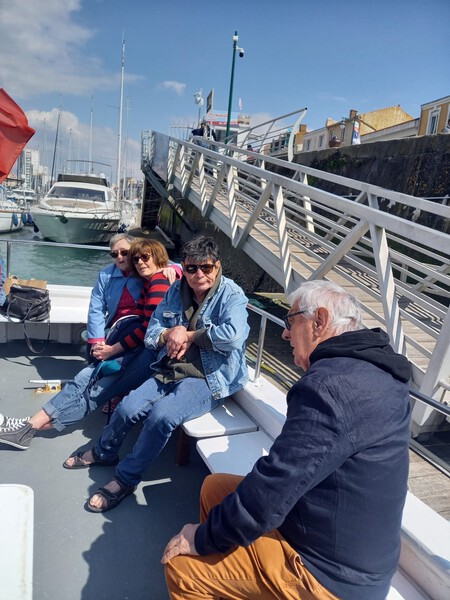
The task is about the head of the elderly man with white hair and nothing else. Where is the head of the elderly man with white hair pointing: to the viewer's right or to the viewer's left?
to the viewer's left

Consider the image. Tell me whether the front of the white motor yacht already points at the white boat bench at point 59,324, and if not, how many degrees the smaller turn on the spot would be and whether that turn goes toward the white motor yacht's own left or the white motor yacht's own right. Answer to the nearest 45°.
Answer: approximately 45° to the white motor yacht's own left

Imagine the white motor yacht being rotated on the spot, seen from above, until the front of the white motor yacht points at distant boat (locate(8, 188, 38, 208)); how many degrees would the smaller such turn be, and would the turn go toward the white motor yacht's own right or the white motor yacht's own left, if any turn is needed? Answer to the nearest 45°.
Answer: approximately 135° to the white motor yacht's own right

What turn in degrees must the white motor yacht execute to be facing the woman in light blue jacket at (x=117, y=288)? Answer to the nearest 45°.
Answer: approximately 45° to its left

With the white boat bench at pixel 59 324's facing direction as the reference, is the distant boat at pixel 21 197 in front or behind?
behind

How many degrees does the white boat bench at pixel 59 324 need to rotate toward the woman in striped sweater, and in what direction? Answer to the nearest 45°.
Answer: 0° — it already faces them

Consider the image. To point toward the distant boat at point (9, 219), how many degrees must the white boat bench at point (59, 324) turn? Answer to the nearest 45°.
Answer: approximately 180°
